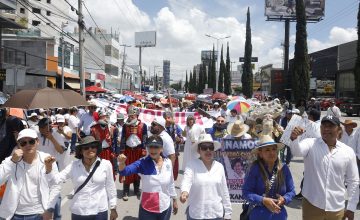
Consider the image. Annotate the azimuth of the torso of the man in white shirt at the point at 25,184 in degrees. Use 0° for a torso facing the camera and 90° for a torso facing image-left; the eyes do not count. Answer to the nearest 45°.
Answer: approximately 0°

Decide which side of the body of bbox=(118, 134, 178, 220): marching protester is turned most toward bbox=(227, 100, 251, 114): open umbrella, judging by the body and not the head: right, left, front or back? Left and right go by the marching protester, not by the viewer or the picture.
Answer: back

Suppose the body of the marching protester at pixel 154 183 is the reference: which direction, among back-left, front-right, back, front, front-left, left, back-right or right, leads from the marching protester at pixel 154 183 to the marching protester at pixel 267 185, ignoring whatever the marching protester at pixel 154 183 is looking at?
front-left

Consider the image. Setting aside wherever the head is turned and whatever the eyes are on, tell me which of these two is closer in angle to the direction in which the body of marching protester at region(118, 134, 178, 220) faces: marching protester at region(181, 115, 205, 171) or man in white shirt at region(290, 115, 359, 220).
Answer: the man in white shirt

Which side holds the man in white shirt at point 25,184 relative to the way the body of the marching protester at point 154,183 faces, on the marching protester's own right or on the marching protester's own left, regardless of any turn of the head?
on the marching protester's own right

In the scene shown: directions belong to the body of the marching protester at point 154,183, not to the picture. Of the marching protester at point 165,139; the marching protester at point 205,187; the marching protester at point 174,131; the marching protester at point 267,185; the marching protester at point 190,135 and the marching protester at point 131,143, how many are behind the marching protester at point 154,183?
4

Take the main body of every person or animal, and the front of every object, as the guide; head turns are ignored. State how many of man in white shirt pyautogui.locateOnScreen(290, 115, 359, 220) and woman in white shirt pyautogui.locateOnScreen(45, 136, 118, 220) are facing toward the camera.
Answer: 2

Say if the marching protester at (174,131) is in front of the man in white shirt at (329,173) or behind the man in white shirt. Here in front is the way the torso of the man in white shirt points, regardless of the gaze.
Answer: behind

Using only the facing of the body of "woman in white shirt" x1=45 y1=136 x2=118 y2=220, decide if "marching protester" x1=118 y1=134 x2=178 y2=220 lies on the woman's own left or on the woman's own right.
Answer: on the woman's own left

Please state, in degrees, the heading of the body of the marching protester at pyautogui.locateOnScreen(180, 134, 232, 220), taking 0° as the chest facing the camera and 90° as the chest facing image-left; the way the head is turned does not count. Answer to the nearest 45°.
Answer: approximately 0°
